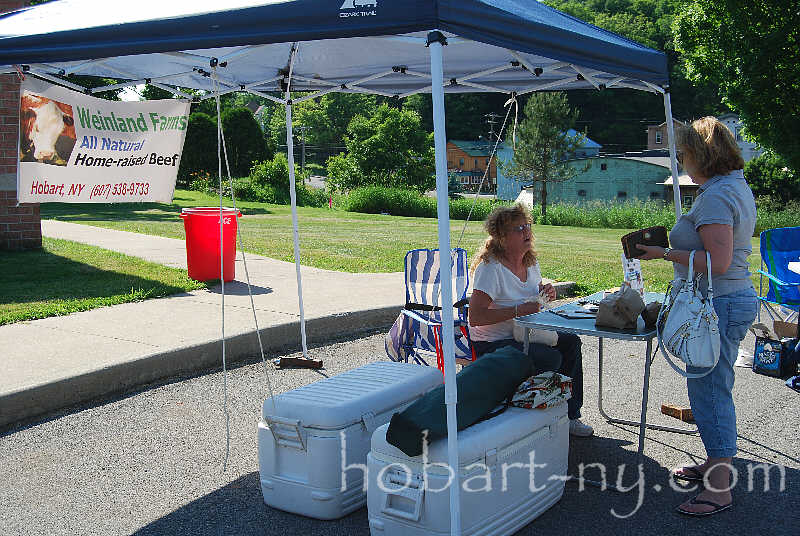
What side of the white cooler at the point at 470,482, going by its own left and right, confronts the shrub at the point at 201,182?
back

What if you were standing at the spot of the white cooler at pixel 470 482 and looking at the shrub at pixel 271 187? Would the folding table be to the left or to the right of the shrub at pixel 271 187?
right

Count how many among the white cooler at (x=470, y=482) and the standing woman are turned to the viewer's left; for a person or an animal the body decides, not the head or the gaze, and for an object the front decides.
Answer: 1

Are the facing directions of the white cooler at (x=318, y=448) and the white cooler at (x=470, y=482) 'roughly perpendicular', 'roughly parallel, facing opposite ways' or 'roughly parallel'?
roughly parallel

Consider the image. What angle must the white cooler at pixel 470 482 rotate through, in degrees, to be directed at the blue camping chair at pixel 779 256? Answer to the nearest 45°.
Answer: approximately 90° to its left

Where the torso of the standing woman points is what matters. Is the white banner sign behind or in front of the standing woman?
in front

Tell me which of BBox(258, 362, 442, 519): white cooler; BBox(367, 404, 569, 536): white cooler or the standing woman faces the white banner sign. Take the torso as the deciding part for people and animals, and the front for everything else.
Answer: the standing woman

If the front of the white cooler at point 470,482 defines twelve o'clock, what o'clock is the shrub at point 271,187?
The shrub is roughly at 7 o'clock from the white cooler.

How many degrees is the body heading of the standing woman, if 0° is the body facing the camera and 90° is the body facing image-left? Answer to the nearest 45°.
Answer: approximately 90°

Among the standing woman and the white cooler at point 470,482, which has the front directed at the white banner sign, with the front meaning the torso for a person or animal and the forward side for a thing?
the standing woman

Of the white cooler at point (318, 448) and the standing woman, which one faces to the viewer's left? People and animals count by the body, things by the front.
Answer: the standing woman

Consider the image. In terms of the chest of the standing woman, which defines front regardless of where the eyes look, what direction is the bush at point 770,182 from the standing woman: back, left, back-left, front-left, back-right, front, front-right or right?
right

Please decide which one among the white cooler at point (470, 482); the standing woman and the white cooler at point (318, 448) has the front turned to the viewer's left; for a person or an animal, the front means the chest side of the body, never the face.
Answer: the standing woman

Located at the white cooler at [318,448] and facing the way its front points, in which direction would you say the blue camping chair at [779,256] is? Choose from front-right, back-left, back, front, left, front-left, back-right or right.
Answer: left

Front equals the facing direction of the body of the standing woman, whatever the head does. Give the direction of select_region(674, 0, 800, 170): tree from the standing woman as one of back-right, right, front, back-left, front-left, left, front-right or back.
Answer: right

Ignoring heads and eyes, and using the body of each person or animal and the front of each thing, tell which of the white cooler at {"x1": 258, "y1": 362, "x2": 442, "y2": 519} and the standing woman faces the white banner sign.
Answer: the standing woman

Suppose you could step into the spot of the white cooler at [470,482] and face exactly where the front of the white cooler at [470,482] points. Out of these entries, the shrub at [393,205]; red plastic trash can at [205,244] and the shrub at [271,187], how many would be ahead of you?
0
